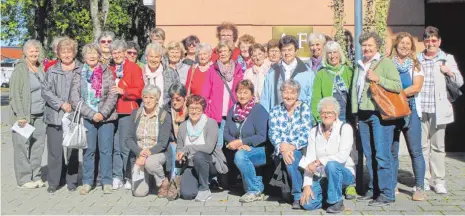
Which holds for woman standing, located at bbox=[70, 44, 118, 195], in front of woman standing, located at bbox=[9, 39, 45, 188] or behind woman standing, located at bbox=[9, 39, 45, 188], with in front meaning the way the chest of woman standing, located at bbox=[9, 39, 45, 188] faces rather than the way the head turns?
in front

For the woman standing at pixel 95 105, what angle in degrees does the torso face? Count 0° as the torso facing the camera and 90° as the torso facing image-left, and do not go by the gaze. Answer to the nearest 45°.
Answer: approximately 0°

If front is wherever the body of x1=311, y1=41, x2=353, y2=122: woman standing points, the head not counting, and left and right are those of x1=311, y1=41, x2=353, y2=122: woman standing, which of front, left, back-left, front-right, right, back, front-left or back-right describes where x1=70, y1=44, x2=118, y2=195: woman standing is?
right

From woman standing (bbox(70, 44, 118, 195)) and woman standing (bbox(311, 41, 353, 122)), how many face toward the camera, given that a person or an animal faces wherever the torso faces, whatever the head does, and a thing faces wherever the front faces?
2

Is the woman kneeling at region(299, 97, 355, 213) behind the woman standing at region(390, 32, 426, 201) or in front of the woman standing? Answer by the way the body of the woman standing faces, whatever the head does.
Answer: in front

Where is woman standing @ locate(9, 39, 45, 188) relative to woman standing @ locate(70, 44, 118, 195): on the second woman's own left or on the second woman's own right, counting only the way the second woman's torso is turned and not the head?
on the second woman's own right

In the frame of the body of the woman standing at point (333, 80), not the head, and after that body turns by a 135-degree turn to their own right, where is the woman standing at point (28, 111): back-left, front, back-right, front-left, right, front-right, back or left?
front-left
